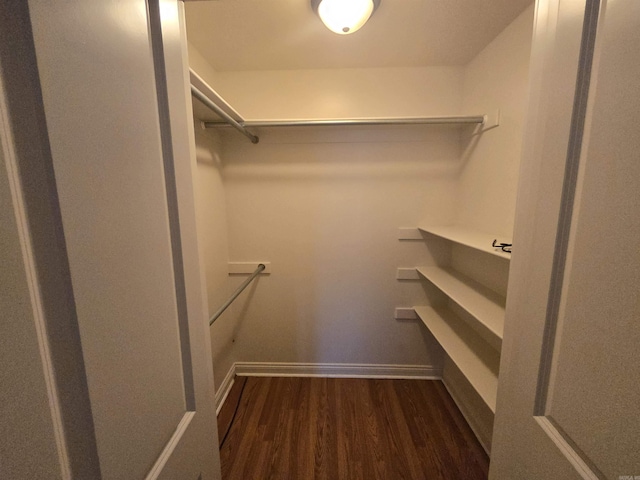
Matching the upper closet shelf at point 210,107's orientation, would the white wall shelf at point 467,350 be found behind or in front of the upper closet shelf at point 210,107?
in front

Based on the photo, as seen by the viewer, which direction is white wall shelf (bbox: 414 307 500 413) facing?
to the viewer's left

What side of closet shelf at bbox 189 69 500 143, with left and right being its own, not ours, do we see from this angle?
front

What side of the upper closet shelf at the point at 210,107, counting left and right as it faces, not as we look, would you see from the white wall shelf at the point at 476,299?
front

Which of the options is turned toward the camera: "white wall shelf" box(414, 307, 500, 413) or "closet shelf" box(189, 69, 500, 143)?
the closet shelf

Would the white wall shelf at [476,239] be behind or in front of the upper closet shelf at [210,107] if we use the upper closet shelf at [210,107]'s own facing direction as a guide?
in front

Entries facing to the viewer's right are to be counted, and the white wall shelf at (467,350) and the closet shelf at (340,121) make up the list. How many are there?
0

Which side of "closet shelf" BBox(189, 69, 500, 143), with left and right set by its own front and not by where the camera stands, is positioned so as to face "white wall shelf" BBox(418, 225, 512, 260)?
left

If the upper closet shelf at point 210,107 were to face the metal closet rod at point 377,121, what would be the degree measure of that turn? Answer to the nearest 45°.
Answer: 0° — it already faces it

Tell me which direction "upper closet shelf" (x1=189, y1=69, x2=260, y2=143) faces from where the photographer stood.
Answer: facing to the right of the viewer
